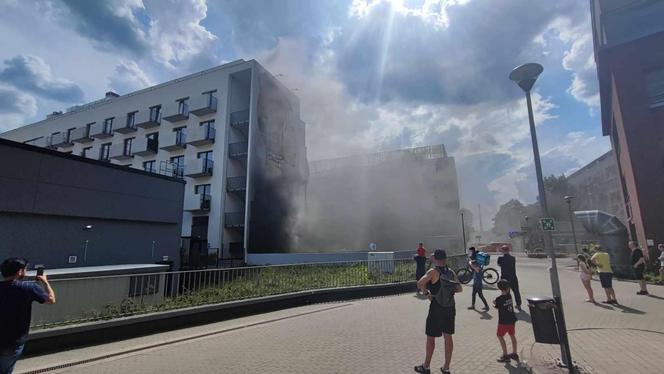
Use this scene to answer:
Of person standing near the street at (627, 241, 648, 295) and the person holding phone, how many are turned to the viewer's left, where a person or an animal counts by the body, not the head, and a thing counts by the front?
1

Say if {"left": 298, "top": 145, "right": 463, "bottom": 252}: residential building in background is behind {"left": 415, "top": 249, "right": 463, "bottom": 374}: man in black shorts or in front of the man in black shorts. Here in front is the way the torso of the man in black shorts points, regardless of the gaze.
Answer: in front

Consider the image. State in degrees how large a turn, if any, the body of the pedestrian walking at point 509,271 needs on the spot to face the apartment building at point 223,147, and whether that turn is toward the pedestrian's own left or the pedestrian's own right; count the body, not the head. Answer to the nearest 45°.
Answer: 0° — they already face it

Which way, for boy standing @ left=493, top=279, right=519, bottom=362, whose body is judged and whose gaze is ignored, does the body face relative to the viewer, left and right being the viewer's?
facing away from the viewer and to the left of the viewer

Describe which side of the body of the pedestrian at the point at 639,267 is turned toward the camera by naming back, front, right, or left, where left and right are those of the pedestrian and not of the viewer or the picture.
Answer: left

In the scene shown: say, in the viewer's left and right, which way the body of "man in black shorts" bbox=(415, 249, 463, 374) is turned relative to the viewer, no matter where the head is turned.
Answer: facing away from the viewer and to the left of the viewer

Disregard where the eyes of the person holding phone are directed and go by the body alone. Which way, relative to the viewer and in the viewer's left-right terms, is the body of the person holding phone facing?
facing away from the viewer and to the right of the viewer

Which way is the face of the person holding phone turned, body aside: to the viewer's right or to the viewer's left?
to the viewer's right
